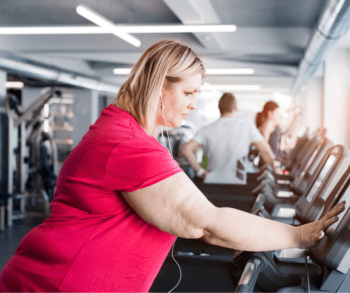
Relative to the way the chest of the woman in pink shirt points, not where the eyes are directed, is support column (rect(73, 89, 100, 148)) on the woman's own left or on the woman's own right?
on the woman's own left

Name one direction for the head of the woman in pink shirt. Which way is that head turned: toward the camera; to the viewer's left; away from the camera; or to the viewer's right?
to the viewer's right

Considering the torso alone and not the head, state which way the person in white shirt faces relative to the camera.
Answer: away from the camera

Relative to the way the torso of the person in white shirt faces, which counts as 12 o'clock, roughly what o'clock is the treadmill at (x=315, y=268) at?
The treadmill is roughly at 6 o'clock from the person in white shirt.

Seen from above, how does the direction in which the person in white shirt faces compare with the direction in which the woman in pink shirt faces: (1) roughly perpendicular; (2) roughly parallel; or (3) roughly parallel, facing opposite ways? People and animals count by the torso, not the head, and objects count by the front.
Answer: roughly perpendicular

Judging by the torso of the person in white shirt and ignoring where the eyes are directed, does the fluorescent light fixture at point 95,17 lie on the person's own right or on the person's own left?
on the person's own left

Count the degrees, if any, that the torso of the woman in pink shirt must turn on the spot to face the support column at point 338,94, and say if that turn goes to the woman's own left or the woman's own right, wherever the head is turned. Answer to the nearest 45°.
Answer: approximately 45° to the woman's own left

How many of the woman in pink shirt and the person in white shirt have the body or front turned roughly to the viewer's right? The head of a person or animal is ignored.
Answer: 1

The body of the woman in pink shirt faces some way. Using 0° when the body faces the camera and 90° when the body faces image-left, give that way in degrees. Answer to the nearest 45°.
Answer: approximately 270°
